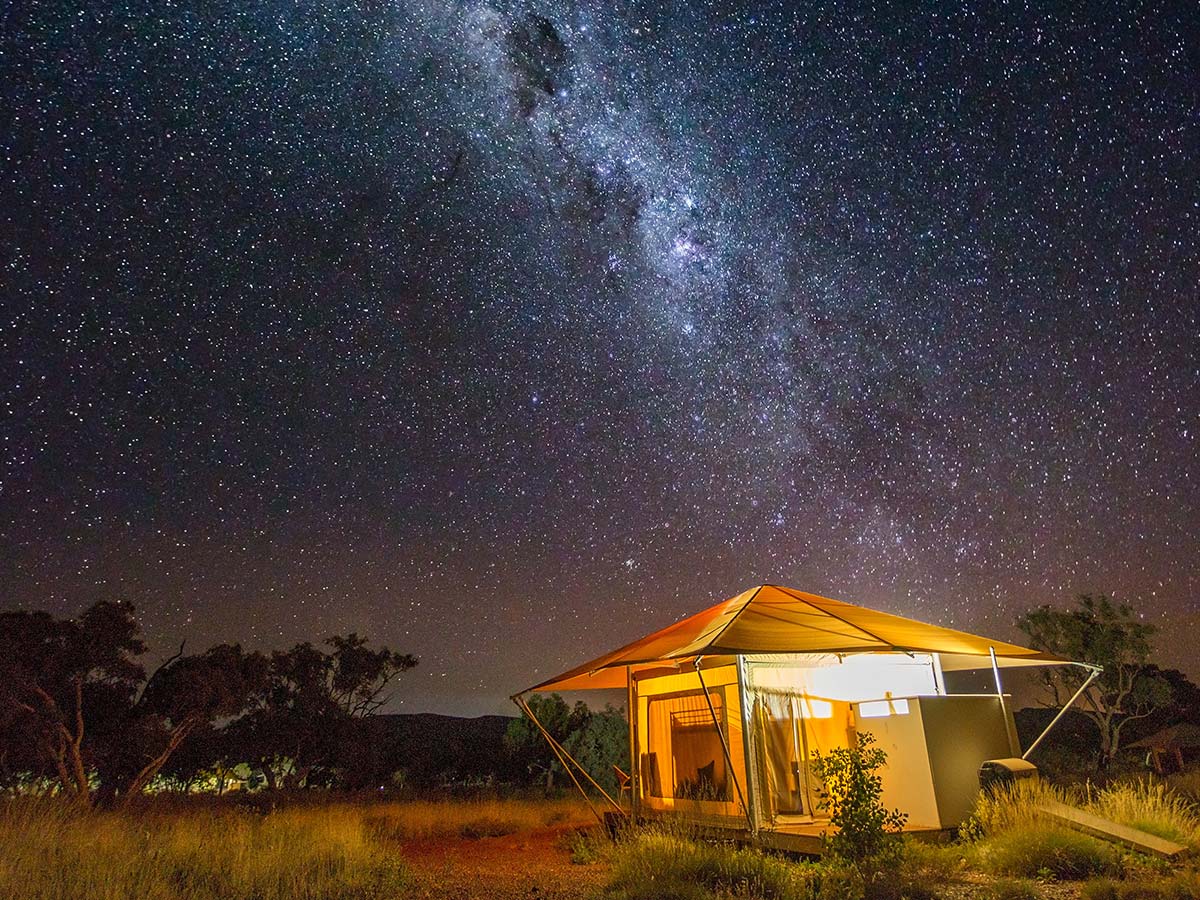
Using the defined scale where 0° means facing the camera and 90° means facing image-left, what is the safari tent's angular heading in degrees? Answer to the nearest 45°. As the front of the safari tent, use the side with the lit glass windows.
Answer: approximately 315°

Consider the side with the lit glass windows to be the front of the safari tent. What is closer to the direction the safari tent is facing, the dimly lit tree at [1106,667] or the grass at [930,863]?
the grass

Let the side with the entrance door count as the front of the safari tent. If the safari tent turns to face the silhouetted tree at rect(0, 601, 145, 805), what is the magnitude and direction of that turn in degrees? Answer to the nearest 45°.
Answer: approximately 135° to its right

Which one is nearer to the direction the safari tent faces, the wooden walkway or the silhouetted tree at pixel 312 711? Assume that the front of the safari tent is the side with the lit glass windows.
the wooden walkway

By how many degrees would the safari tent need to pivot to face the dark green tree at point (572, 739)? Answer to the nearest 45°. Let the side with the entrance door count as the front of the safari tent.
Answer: approximately 180°

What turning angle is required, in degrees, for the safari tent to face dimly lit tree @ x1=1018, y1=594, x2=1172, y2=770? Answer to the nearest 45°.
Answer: approximately 90° to its left

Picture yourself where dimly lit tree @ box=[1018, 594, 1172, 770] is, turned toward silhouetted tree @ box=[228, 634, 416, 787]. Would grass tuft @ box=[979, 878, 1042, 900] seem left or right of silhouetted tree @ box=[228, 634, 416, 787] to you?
left

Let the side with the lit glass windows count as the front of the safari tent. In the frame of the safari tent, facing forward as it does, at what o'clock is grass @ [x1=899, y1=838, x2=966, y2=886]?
The grass is roughly at 1 o'clock from the safari tent.

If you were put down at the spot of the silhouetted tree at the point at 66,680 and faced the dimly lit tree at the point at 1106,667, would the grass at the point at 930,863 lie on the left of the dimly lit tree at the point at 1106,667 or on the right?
right

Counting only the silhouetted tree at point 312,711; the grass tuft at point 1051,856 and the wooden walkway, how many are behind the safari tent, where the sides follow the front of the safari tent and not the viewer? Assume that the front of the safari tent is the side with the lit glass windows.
1

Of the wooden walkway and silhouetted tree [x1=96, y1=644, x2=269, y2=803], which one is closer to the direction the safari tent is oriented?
the wooden walkway
